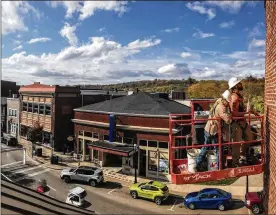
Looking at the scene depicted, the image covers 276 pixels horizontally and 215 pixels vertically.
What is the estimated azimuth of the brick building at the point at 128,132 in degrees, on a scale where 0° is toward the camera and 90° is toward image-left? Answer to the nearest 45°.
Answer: approximately 45°

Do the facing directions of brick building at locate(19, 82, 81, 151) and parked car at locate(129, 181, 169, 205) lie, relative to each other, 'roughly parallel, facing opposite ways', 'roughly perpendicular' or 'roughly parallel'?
roughly perpendicular

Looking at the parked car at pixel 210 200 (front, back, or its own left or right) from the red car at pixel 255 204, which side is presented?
back

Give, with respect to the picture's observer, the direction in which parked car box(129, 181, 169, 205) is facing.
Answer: facing away from the viewer and to the left of the viewer
